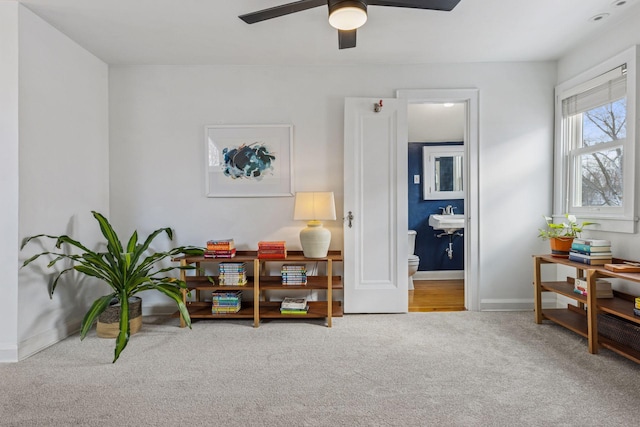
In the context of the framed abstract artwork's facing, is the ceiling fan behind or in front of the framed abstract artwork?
in front

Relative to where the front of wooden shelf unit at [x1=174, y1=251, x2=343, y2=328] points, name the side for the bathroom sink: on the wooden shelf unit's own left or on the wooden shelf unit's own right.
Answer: on the wooden shelf unit's own left

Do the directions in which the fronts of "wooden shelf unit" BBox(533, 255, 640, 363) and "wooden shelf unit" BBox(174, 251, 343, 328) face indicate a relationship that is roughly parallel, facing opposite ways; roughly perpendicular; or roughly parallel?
roughly perpendicular

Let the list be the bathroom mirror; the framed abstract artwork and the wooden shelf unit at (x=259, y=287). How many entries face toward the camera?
3

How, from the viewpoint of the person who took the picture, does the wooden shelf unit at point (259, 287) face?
facing the viewer

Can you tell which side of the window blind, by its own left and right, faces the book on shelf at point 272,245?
front

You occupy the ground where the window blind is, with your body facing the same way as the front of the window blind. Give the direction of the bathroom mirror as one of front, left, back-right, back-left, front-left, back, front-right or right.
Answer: right

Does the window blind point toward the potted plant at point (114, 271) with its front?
yes

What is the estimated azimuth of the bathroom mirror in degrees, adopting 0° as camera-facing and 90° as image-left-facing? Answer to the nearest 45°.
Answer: approximately 0°

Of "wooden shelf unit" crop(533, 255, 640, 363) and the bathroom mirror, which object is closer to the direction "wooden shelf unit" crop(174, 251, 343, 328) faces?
the wooden shelf unit

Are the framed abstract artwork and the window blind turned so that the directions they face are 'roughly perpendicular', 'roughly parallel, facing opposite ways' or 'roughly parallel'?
roughly perpendicular

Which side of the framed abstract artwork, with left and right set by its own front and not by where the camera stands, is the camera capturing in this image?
front

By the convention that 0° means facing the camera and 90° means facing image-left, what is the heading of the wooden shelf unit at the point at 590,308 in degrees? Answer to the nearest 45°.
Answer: approximately 45°

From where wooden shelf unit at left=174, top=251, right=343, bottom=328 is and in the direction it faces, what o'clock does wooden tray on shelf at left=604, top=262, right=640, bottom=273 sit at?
The wooden tray on shelf is roughly at 10 o'clock from the wooden shelf unit.
